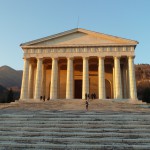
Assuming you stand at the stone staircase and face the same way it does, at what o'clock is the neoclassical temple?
The neoclassical temple is roughly at 6 o'clock from the stone staircase.

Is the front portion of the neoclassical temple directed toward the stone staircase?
yes

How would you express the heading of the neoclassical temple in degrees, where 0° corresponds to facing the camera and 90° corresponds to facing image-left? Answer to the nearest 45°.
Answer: approximately 0°

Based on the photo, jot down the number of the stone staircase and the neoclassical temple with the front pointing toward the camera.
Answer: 2

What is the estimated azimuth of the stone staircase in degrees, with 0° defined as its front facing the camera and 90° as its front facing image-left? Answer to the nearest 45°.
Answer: approximately 0°
